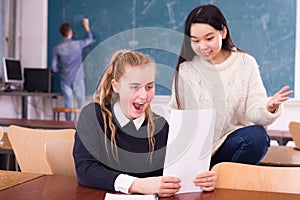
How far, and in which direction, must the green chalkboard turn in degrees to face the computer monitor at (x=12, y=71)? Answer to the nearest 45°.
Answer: approximately 90° to its right

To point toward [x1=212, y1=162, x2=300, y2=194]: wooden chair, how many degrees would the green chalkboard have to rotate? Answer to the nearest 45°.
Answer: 0° — it already faces it

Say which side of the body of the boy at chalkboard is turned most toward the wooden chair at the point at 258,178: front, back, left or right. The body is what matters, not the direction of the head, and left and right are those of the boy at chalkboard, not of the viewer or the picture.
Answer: back

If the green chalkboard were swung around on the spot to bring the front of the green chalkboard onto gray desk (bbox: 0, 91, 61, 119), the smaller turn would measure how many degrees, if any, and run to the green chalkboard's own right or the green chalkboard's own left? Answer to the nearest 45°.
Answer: approximately 90° to the green chalkboard's own right

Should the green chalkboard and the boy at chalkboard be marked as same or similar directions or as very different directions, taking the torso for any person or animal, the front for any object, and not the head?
very different directions

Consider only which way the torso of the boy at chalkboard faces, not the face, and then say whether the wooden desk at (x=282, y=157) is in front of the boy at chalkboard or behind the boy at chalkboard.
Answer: behind

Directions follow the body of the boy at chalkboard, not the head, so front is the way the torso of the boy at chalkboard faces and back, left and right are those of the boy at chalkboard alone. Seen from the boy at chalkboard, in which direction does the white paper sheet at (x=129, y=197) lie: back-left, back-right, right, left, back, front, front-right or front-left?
back

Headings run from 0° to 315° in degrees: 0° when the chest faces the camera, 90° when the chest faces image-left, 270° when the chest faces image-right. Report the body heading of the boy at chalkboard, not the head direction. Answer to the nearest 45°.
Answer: approximately 180°

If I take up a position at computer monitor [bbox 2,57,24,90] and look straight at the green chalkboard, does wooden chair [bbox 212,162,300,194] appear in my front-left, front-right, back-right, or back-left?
front-right

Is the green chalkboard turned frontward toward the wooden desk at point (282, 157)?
yes

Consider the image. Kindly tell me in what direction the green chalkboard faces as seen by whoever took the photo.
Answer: facing the viewer
